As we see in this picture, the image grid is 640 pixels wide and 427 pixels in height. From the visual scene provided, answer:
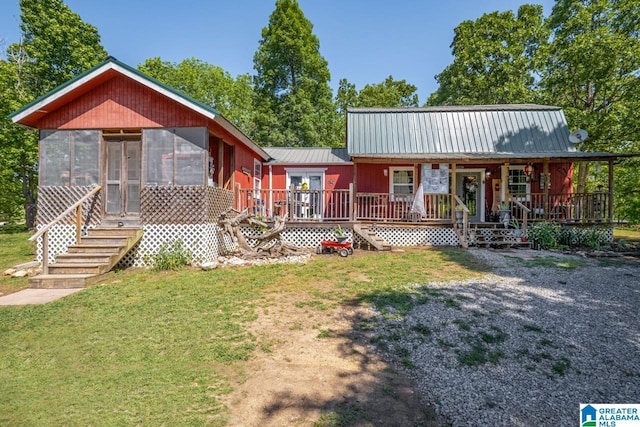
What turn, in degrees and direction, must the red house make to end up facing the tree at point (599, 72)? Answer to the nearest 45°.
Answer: approximately 90° to its left

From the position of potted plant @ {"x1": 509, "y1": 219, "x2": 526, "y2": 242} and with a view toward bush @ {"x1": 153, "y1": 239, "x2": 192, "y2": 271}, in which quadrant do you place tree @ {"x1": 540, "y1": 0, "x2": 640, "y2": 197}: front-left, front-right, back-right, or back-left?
back-right

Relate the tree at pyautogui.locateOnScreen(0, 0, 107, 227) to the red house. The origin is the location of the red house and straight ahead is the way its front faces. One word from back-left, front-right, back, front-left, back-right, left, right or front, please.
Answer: back-right

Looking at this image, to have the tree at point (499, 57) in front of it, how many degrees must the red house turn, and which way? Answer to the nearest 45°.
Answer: approximately 135° to its left

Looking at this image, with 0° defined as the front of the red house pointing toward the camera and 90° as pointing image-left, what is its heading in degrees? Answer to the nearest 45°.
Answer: approximately 0°

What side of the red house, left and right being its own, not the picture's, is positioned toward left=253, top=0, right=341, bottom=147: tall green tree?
back

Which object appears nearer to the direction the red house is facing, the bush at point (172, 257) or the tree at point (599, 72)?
the bush

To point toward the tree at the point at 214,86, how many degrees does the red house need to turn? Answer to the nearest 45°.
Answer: approximately 180°

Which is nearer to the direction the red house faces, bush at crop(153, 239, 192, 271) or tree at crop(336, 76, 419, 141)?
the bush
